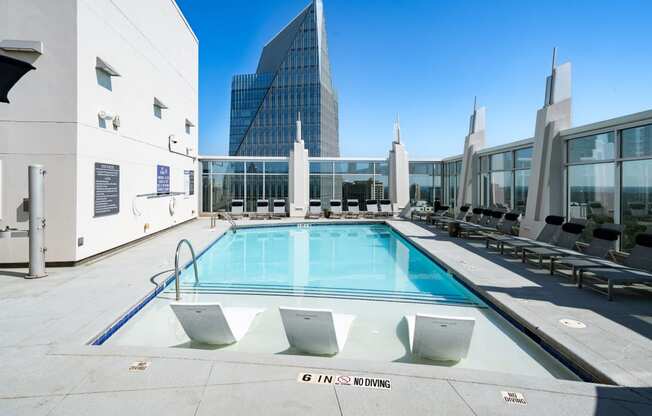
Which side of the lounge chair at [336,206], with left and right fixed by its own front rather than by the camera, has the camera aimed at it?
front

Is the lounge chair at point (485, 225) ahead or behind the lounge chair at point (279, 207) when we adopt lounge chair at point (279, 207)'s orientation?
ahead

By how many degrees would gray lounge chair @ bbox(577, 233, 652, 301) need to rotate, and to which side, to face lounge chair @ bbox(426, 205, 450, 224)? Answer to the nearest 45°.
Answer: approximately 90° to its right

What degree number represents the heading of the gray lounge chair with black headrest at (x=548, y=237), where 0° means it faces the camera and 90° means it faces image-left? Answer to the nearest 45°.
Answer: approximately 45°

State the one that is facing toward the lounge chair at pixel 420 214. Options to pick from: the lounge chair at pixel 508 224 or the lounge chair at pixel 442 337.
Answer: the lounge chair at pixel 442 337

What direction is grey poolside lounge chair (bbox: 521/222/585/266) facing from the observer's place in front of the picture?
facing the viewer and to the left of the viewer

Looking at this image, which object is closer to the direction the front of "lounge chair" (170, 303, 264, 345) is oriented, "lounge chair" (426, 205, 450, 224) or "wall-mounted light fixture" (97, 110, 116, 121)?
the lounge chair

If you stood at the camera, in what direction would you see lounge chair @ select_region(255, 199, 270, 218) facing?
facing the viewer

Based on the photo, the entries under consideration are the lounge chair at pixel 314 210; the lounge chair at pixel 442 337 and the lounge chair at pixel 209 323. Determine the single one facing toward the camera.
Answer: the lounge chair at pixel 314 210

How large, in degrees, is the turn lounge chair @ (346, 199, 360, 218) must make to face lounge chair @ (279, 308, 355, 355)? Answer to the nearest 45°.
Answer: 0° — it already faces it

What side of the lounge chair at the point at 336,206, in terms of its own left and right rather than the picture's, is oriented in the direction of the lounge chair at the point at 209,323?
front

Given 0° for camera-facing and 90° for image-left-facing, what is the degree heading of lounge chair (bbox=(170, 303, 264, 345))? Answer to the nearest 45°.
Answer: approximately 225°

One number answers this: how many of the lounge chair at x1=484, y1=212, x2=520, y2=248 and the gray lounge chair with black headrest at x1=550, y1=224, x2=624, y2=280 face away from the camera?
0

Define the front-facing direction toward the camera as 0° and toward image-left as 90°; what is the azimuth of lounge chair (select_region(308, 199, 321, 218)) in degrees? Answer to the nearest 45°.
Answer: approximately 0°

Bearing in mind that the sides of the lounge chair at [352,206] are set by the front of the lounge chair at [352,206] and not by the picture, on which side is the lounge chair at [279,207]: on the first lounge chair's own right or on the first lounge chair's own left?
on the first lounge chair's own right

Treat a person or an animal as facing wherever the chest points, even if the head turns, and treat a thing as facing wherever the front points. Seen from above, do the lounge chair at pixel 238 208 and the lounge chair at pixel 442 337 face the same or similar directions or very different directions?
very different directions

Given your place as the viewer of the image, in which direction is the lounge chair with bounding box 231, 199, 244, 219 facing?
facing the viewer

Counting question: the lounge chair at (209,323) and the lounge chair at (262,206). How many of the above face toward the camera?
1

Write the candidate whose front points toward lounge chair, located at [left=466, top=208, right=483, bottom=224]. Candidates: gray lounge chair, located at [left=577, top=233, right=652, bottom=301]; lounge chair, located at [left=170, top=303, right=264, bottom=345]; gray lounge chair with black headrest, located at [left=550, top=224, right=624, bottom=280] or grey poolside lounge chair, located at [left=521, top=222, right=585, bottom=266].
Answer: lounge chair, located at [left=170, top=303, right=264, bottom=345]

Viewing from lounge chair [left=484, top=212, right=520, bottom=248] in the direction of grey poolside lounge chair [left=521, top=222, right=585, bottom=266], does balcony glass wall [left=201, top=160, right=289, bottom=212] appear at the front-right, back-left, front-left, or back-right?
back-right
